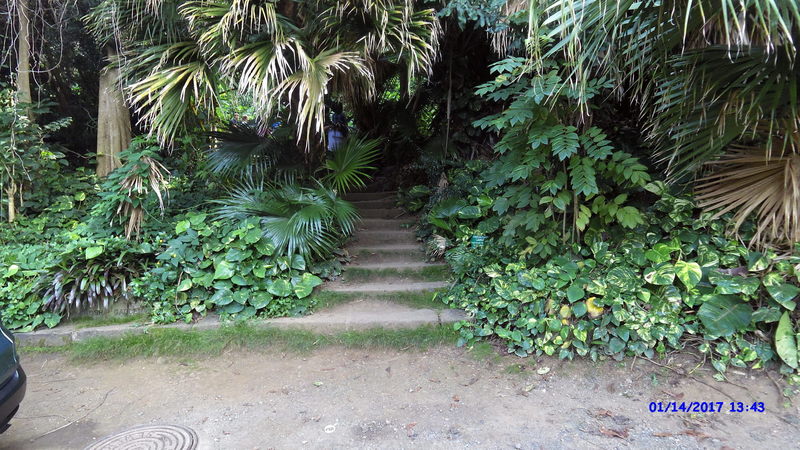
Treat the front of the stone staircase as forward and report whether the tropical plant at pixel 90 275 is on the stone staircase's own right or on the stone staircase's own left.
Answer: on the stone staircase's own right

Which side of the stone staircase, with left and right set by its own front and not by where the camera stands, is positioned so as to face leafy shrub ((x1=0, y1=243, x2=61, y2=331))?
right

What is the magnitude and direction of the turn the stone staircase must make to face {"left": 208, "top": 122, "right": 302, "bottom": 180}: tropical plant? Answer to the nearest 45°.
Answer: approximately 90° to its right

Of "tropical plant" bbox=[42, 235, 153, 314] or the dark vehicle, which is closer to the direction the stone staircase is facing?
the dark vehicle

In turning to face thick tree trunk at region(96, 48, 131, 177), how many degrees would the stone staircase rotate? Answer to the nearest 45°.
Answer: approximately 90° to its right

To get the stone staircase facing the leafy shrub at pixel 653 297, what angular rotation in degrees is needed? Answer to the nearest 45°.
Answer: approximately 45° to its left

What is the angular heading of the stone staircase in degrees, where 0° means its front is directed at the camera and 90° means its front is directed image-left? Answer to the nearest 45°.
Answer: approximately 0°

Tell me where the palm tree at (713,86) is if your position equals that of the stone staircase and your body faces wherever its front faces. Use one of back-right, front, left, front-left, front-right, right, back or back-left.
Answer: front-left

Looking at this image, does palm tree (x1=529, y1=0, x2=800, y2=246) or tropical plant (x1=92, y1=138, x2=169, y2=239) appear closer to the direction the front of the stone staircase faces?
the palm tree

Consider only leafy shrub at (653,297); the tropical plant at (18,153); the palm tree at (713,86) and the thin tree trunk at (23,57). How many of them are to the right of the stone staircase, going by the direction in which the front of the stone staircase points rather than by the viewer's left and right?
2
